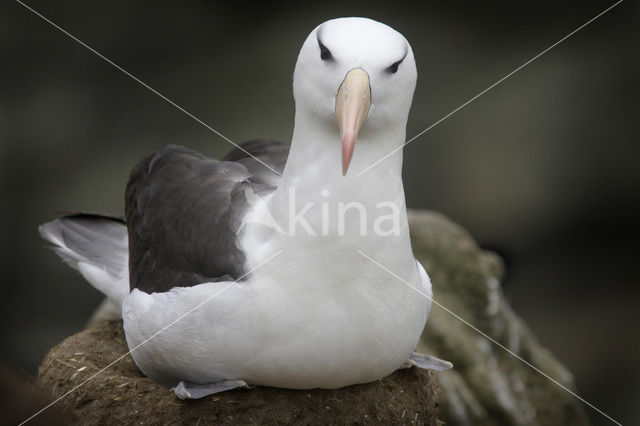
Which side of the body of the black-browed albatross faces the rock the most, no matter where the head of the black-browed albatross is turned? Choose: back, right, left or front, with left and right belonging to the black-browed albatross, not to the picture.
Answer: left

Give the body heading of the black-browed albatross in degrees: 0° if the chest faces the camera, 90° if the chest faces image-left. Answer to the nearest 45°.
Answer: approximately 315°
